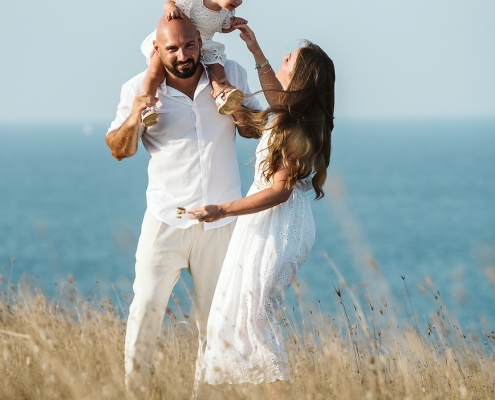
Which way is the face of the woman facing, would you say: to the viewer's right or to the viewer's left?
to the viewer's left

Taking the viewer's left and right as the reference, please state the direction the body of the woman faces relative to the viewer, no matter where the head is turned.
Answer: facing to the left of the viewer

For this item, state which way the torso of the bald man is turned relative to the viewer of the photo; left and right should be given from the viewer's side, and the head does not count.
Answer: facing the viewer

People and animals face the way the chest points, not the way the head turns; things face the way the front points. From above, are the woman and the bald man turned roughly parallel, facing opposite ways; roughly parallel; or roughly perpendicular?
roughly perpendicular

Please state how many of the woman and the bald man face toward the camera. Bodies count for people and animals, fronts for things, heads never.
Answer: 1

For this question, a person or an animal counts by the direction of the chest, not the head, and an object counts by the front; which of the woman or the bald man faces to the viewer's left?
the woman

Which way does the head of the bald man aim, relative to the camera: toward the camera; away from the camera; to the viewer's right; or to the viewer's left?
toward the camera

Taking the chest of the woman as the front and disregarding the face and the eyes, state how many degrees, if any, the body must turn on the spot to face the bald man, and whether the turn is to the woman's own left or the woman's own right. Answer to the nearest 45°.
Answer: approximately 45° to the woman's own right

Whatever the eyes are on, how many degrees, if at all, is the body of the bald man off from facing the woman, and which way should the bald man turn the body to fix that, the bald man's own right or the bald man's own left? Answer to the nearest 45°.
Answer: approximately 45° to the bald man's own left
